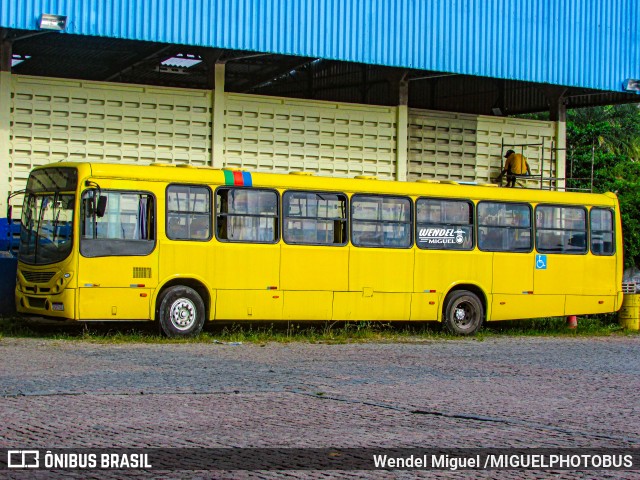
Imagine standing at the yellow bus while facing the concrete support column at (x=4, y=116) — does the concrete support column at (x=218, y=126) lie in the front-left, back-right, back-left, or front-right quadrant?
front-right

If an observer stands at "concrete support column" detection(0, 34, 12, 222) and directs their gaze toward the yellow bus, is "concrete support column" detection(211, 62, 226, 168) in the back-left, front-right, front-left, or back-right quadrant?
front-left

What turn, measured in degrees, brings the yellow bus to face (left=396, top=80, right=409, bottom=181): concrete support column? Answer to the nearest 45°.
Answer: approximately 135° to its right

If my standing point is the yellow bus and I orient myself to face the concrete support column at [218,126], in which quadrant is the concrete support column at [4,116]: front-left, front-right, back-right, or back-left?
front-left

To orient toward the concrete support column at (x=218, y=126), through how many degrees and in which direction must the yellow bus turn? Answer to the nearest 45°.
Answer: approximately 90° to its right

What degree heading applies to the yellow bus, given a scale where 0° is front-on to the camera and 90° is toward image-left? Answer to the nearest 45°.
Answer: approximately 45°

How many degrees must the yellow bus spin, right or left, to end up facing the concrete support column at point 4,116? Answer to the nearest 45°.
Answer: approximately 45° to its right
